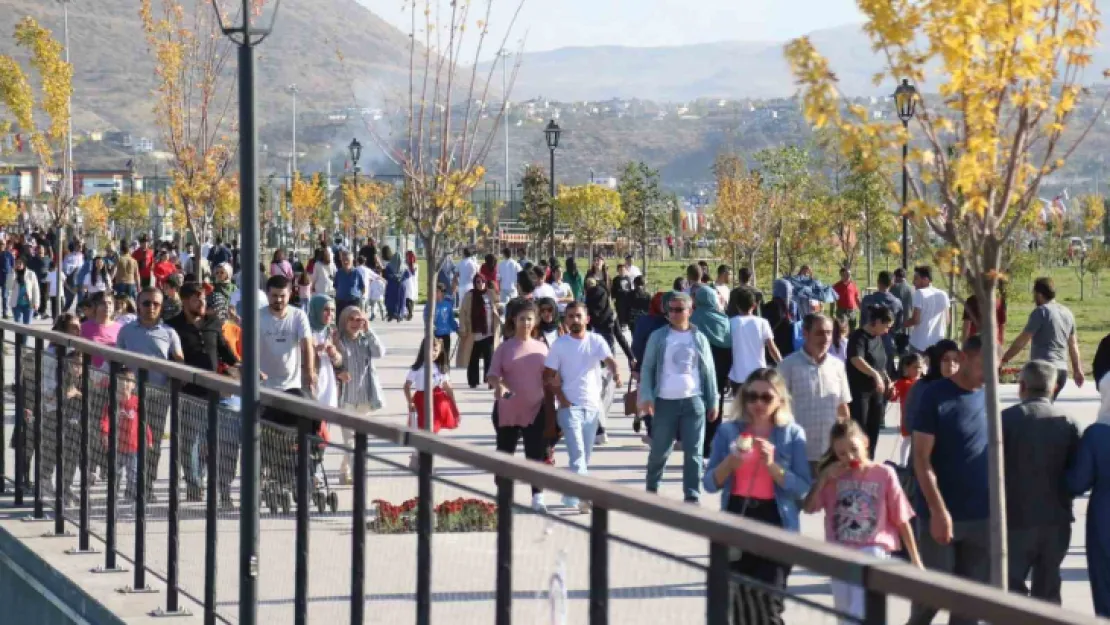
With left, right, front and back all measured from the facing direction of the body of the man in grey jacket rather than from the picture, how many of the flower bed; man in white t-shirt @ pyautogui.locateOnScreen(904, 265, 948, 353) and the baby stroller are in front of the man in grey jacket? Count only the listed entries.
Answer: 1

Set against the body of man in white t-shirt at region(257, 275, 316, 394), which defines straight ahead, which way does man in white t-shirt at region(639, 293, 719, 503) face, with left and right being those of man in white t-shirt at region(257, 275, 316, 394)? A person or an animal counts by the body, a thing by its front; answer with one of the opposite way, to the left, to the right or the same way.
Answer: the same way

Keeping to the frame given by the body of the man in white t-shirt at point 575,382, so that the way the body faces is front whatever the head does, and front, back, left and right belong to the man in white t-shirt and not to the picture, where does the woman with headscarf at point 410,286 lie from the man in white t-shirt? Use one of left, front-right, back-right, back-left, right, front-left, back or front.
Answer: back

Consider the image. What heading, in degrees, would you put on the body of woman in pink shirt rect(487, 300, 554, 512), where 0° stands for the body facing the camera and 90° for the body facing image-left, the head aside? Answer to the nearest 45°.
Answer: approximately 0°

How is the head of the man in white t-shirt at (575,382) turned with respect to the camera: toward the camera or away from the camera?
toward the camera

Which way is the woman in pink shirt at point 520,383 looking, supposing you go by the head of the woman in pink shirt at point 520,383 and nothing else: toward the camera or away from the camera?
toward the camera

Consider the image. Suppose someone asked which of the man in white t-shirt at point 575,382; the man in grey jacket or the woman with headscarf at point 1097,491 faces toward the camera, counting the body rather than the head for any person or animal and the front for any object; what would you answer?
the man in white t-shirt

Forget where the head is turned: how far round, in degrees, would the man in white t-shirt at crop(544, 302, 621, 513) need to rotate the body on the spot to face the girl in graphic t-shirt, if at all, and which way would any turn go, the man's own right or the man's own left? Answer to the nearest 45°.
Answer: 0° — they already face them

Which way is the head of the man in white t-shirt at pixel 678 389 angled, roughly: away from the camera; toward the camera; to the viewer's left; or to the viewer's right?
toward the camera

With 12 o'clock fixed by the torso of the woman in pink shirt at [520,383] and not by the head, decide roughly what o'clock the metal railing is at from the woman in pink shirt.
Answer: The metal railing is roughly at 12 o'clock from the woman in pink shirt.

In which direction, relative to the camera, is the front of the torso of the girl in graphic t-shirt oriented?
toward the camera

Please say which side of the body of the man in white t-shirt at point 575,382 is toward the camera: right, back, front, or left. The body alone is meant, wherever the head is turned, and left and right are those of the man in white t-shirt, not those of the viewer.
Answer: front

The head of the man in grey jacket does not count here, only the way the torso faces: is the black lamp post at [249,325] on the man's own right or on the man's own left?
on the man's own left

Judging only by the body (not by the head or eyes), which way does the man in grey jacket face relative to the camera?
away from the camera

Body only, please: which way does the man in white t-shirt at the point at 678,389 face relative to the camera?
toward the camera

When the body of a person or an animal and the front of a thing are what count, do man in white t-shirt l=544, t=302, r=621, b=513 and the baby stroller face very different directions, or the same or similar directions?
same or similar directions

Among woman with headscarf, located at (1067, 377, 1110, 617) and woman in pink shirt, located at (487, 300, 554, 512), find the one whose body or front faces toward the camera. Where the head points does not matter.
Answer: the woman in pink shirt
